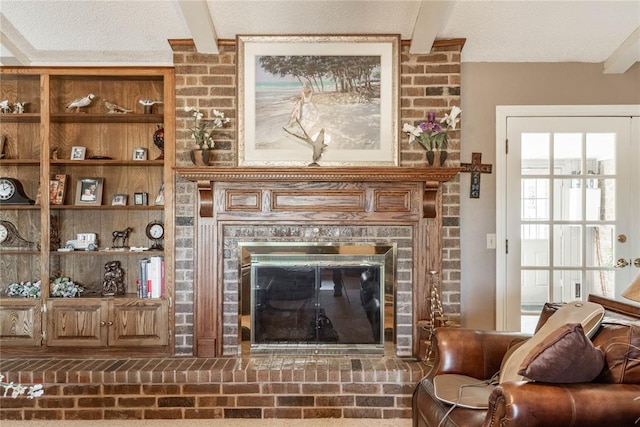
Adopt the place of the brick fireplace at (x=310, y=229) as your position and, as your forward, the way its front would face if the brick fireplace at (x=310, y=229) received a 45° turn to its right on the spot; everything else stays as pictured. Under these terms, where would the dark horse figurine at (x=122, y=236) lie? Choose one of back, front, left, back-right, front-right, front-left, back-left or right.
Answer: front-right

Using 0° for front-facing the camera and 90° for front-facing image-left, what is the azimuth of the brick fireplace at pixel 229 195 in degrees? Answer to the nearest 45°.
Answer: approximately 0°

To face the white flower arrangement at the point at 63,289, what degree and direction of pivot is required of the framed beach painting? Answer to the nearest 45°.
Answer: approximately 90° to its right

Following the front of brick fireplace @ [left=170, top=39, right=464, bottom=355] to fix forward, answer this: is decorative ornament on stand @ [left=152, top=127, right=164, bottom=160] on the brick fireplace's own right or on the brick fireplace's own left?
on the brick fireplace's own right

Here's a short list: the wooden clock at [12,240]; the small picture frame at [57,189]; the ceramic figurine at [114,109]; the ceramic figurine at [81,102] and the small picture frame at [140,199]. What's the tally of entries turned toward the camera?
3
